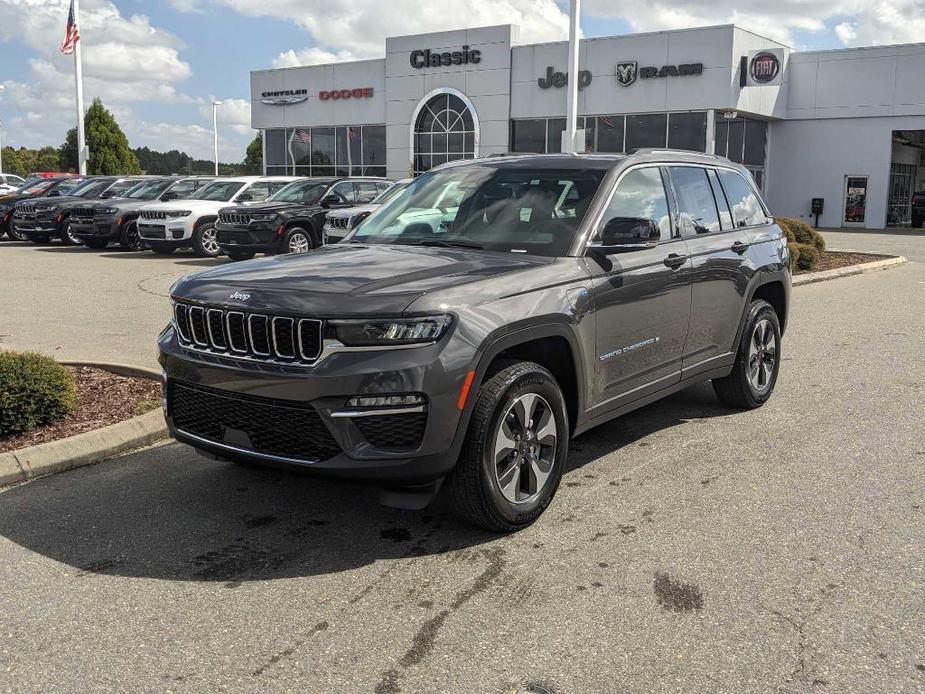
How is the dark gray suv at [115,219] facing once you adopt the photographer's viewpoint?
facing the viewer and to the left of the viewer

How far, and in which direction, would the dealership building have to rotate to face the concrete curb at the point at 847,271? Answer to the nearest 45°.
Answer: approximately 45° to its left

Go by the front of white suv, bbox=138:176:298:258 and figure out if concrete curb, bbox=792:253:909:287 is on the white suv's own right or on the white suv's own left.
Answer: on the white suv's own left

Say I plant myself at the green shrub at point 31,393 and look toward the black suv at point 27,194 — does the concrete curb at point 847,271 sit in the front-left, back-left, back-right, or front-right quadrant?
front-right

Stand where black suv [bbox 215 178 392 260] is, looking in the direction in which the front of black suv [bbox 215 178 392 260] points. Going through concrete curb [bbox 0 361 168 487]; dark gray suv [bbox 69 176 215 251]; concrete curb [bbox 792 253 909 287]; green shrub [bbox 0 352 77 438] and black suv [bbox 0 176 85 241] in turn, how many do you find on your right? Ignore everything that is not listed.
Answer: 2

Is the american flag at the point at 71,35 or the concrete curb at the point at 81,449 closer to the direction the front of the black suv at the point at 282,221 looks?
the concrete curb

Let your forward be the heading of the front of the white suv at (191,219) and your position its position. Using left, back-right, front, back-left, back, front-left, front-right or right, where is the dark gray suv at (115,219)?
right

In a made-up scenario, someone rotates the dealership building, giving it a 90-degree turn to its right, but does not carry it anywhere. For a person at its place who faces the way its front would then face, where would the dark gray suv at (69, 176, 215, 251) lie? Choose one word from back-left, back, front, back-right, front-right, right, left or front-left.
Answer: left

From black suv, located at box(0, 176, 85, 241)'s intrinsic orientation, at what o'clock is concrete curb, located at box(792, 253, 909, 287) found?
The concrete curb is roughly at 9 o'clock from the black suv.

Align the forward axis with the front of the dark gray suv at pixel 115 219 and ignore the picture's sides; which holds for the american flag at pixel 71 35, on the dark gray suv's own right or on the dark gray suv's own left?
on the dark gray suv's own right

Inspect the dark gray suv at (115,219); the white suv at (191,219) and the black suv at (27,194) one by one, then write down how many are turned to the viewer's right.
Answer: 0

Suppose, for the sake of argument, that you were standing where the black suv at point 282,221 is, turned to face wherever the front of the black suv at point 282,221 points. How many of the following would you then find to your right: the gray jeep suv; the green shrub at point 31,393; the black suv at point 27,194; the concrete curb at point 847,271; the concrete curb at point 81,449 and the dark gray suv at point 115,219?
2

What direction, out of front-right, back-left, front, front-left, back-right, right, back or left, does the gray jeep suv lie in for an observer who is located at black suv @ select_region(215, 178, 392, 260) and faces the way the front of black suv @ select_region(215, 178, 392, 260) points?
front-left
